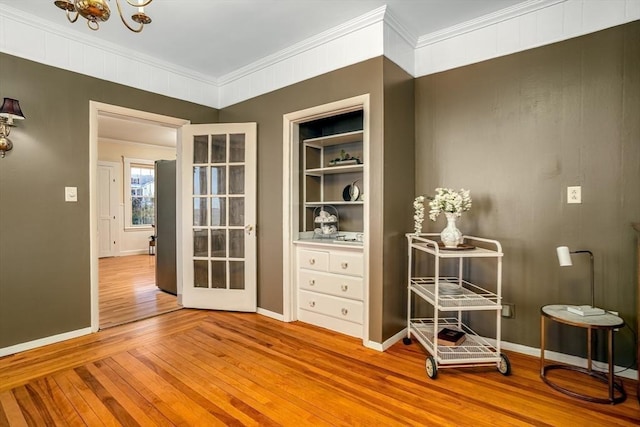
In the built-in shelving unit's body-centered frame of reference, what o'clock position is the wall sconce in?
The wall sconce is roughly at 1 o'clock from the built-in shelving unit.

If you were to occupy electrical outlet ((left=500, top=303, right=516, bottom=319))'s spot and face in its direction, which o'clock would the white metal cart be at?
The white metal cart is roughly at 1 o'clock from the electrical outlet.

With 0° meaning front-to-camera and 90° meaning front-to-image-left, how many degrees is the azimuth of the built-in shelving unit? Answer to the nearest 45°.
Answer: approximately 45°

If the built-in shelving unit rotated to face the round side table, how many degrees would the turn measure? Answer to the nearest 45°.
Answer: approximately 90° to its left

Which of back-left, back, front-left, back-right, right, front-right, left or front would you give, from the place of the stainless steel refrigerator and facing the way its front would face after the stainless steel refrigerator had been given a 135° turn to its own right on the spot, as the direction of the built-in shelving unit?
right

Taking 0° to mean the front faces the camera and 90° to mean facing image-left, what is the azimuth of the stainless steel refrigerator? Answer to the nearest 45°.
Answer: approximately 90°

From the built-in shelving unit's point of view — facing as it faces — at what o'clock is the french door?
The french door is roughly at 2 o'clock from the built-in shelving unit.

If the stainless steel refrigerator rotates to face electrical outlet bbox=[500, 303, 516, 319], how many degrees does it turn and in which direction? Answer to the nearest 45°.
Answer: approximately 135° to its left

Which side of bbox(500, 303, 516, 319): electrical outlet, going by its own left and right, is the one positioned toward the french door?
right

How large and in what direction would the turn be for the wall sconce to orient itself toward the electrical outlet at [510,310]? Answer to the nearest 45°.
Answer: approximately 45° to its left

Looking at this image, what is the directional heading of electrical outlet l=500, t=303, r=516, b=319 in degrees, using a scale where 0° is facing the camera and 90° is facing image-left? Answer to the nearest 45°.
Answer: approximately 0°
